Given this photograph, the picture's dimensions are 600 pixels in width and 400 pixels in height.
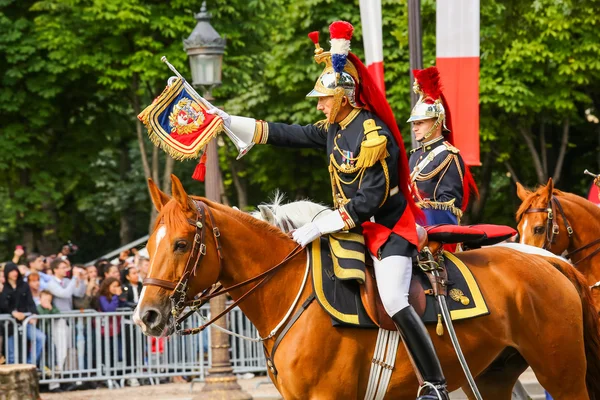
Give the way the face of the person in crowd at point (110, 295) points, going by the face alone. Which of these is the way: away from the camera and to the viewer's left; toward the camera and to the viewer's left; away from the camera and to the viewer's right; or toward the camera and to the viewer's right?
toward the camera and to the viewer's right

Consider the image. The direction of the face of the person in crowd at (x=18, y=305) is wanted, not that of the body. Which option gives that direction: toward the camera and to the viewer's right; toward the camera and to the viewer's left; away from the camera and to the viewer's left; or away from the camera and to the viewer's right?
toward the camera and to the viewer's right

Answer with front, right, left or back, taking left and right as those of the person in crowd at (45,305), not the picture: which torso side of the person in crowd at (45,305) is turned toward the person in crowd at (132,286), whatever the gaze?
left

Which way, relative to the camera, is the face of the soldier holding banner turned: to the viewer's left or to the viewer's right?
to the viewer's left

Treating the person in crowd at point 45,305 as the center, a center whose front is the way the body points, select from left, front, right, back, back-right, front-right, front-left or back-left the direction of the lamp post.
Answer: front

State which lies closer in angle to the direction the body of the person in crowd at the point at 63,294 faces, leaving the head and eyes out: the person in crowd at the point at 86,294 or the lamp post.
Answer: the lamp post

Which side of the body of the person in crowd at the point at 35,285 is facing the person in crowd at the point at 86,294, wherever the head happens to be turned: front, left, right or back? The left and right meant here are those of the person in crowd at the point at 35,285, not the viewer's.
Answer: left

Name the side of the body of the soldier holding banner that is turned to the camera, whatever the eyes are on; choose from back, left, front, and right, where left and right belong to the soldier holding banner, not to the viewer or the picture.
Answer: left

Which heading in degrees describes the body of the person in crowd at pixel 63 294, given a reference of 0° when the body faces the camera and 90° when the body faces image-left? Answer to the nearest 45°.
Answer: approximately 315°

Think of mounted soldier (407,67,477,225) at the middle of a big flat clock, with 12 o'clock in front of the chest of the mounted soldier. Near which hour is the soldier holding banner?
The soldier holding banner is roughly at 11 o'clock from the mounted soldier.

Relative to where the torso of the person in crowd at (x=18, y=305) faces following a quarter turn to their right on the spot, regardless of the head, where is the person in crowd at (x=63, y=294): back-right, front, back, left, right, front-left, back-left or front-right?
back

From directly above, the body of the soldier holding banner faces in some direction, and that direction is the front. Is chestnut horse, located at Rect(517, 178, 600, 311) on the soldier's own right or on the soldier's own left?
on the soldier's own right

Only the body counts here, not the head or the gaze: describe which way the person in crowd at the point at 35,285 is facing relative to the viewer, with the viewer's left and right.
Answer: facing the viewer and to the right of the viewer
